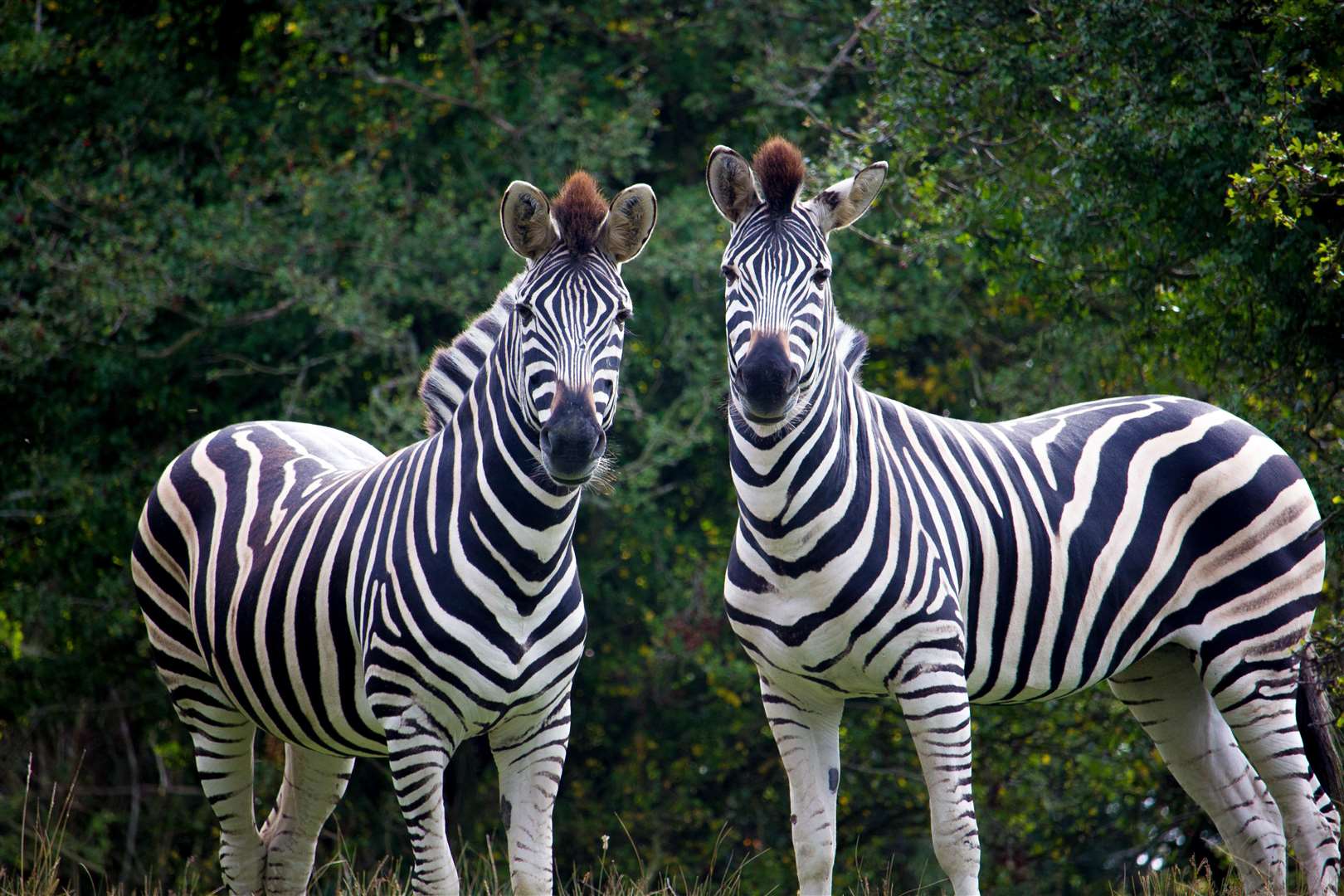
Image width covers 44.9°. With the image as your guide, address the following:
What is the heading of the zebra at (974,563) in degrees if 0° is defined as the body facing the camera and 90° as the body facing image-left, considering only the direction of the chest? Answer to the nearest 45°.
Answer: approximately 45°

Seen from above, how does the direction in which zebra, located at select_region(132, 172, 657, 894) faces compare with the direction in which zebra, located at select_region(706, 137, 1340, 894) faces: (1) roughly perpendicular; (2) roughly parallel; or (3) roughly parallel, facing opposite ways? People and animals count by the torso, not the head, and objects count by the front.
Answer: roughly perpendicular

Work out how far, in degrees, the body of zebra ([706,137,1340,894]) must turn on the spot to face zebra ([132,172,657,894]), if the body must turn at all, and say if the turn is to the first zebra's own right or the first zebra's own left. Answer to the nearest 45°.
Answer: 0° — it already faces it

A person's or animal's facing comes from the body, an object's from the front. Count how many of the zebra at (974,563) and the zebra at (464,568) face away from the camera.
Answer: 0

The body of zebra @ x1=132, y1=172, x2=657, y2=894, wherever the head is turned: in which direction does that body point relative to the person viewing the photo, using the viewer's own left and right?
facing the viewer and to the right of the viewer

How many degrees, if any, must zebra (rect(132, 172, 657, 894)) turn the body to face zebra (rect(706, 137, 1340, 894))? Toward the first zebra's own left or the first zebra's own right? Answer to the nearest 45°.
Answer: approximately 45° to the first zebra's own left
